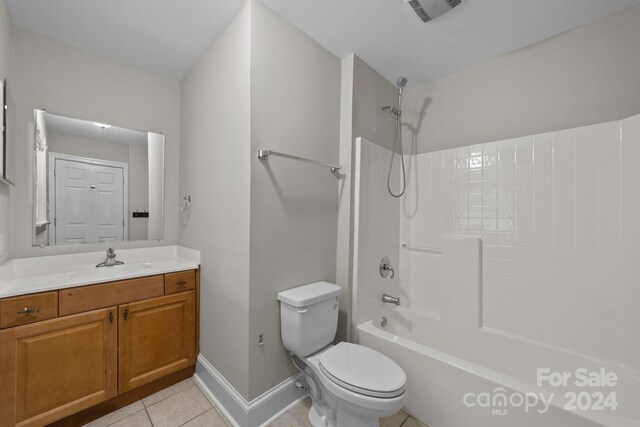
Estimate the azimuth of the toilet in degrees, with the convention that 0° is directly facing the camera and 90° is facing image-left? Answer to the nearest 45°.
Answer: approximately 315°

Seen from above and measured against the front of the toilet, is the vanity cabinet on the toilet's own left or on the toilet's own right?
on the toilet's own right

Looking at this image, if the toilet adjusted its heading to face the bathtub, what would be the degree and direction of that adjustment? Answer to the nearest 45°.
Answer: approximately 45° to its left
